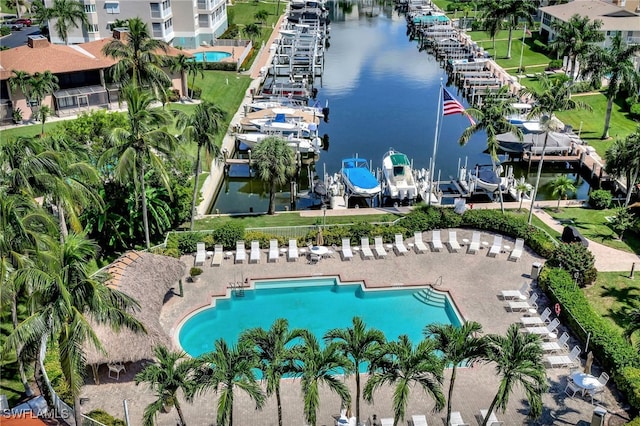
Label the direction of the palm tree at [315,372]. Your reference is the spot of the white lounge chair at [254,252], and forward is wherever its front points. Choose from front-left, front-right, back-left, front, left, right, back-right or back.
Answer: front

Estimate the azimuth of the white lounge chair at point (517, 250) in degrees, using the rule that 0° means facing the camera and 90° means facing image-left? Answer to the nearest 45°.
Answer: approximately 45°

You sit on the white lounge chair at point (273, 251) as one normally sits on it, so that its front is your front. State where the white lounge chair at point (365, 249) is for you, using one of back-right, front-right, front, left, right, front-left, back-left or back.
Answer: left

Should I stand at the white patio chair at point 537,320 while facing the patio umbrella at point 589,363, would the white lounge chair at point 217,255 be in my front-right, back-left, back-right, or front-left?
back-right

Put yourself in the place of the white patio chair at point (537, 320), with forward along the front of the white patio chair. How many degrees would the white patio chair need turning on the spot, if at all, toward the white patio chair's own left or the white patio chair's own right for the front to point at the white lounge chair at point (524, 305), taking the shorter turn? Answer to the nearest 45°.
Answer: approximately 45° to the white patio chair's own right

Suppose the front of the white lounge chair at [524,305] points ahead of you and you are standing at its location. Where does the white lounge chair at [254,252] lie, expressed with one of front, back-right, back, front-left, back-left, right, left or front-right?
front

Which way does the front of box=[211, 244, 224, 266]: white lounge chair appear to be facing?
toward the camera

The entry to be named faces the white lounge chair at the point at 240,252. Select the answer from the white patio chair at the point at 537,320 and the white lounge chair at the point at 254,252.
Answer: the white patio chair

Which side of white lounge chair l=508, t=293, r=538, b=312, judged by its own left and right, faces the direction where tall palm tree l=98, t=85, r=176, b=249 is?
front

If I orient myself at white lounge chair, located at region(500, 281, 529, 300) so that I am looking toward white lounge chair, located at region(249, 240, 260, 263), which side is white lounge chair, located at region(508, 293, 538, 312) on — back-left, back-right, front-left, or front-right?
back-left

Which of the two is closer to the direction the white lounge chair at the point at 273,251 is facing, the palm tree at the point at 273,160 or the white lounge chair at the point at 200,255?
the white lounge chair

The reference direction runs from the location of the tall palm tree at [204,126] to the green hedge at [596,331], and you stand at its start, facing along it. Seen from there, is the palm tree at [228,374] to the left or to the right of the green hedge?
right

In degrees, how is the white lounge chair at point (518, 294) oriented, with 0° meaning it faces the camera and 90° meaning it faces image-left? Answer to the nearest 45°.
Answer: approximately 90°

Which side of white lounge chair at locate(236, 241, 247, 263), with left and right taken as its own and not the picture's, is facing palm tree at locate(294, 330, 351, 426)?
front

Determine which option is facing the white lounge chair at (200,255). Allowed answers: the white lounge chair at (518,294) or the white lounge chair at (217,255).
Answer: the white lounge chair at (518,294)

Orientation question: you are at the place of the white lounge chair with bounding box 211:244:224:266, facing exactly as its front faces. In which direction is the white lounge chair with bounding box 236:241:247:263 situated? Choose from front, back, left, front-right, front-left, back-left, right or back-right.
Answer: left

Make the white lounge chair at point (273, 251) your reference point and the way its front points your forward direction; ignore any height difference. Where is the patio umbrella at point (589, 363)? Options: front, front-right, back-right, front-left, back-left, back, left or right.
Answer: front-left

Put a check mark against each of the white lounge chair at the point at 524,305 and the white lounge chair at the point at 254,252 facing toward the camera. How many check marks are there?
1

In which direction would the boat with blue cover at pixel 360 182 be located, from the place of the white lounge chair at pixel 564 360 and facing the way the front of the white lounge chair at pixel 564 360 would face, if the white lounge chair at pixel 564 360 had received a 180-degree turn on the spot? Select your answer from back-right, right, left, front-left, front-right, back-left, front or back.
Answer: back-left

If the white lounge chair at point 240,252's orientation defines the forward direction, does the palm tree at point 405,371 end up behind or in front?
in front

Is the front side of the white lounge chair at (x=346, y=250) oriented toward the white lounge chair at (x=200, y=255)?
no

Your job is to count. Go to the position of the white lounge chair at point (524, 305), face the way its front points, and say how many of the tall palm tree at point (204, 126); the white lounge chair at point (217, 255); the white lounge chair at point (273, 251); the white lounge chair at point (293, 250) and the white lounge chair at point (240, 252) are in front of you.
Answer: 5
